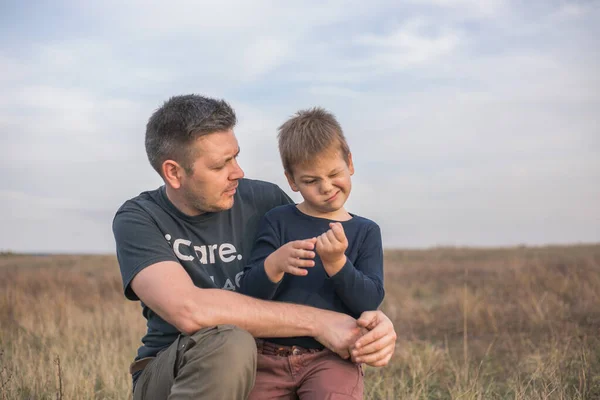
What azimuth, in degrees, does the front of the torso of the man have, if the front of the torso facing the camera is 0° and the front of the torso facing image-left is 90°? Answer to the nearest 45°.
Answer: approximately 315°

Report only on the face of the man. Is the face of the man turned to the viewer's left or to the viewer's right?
to the viewer's right

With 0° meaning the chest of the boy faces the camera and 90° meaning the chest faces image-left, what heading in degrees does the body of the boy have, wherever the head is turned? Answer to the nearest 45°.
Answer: approximately 0°
